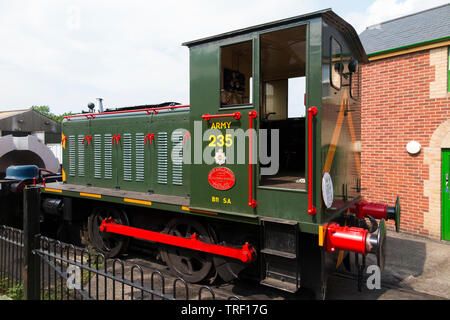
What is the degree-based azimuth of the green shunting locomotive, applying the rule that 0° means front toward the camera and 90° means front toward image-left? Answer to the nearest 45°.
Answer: approximately 135°

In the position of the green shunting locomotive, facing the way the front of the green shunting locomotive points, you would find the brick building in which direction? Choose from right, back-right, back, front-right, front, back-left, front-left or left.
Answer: right
